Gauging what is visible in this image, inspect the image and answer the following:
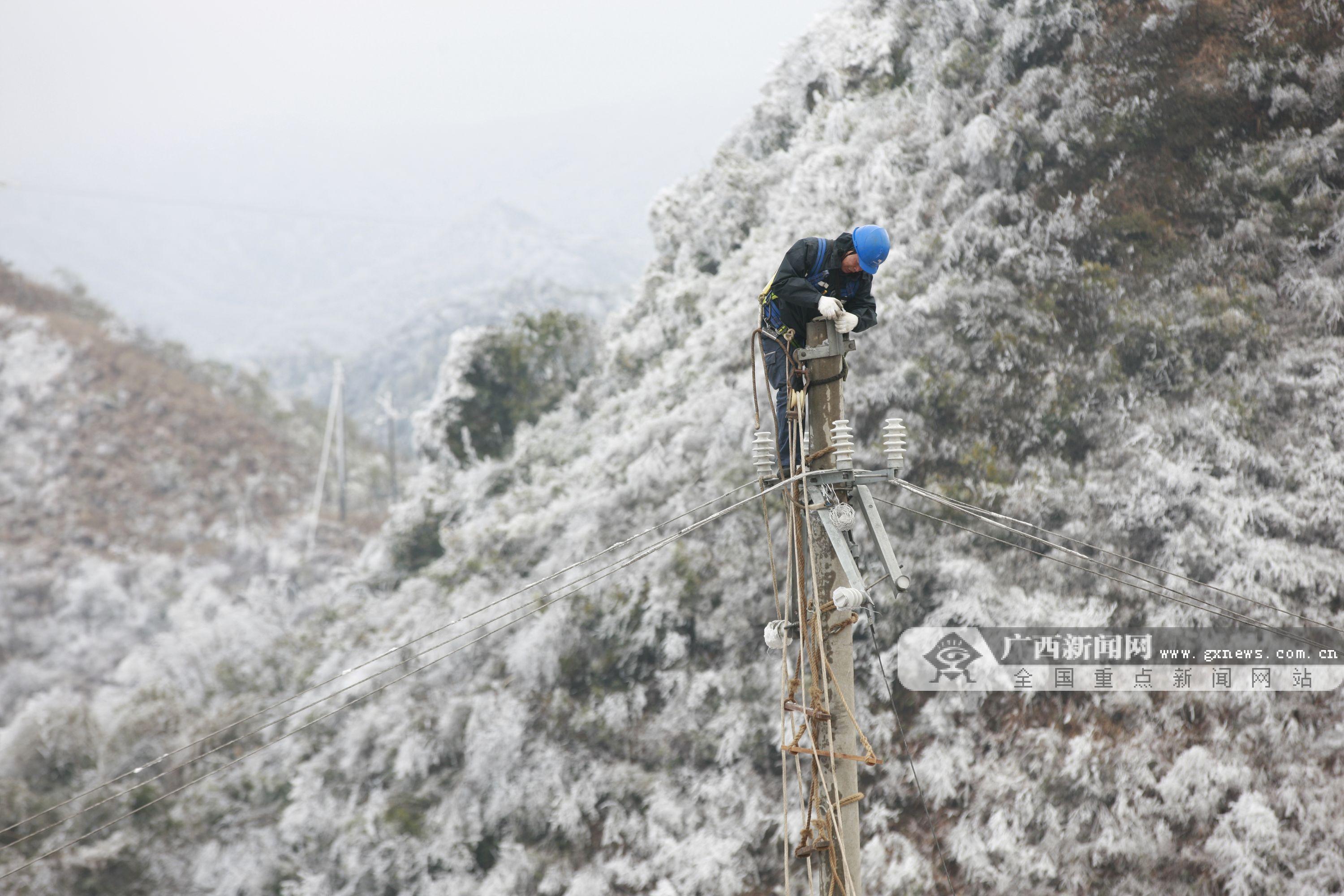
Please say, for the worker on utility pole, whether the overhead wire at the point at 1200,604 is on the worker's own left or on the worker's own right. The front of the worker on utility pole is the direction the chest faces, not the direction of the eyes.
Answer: on the worker's own left

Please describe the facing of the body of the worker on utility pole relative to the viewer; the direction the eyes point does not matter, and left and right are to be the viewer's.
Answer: facing the viewer and to the right of the viewer

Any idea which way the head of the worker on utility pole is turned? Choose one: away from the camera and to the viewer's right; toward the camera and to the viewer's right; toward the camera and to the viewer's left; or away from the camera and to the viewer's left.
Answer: toward the camera and to the viewer's right
